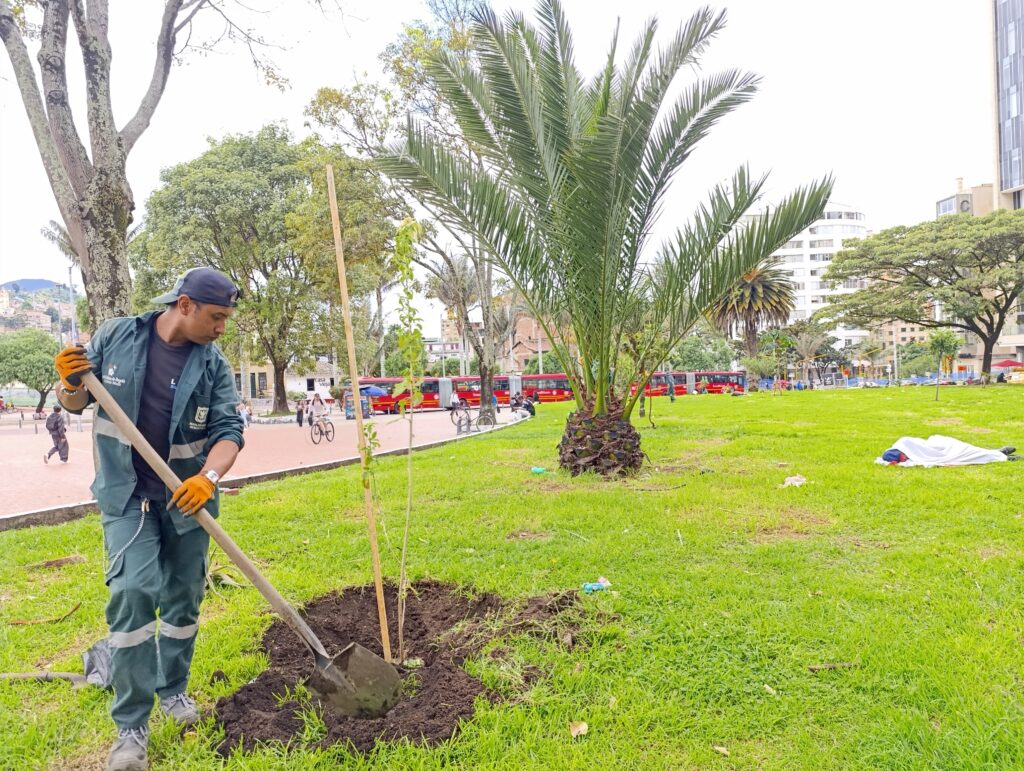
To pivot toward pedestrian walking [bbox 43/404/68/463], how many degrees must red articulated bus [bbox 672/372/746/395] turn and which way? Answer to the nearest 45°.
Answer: approximately 90° to its right

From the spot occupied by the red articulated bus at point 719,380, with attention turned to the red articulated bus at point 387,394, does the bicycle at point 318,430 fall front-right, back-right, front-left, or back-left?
front-left

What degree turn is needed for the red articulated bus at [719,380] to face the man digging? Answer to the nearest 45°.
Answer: approximately 90° to its right

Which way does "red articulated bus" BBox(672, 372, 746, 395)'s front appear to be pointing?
to the viewer's right

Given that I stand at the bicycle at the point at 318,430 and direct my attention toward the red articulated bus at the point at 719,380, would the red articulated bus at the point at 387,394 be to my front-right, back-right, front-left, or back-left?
front-left

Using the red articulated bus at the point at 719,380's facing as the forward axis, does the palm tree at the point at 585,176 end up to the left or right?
on its right

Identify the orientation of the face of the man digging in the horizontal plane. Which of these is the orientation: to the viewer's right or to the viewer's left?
to the viewer's right

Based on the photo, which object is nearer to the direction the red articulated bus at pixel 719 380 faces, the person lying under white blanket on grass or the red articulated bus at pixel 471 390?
the person lying under white blanket on grass
